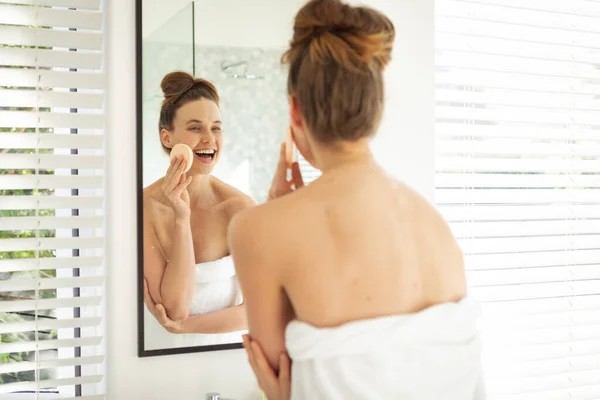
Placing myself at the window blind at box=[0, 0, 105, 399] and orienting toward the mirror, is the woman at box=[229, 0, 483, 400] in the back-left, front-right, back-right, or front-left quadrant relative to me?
front-right

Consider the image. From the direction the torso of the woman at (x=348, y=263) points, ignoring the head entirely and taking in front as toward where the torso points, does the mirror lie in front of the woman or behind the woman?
in front

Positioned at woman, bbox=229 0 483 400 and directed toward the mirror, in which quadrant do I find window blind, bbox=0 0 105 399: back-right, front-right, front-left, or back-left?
front-left

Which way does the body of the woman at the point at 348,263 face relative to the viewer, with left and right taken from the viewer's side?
facing away from the viewer and to the left of the viewer

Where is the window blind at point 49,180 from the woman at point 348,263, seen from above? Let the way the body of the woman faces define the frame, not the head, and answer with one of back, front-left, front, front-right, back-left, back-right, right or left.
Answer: front

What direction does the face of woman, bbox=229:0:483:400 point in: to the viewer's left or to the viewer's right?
to the viewer's left
